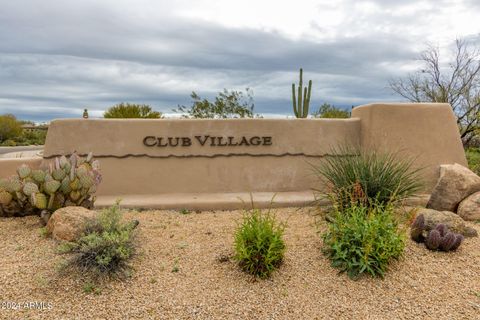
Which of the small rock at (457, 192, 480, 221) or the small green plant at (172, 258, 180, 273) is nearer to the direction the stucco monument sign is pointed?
the small green plant

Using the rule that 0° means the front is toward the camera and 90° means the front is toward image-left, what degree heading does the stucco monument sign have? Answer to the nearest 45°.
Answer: approximately 0°

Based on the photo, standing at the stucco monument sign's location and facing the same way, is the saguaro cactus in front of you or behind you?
behind

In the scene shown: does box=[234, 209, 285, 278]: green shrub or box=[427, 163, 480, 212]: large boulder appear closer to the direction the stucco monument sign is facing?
the green shrub

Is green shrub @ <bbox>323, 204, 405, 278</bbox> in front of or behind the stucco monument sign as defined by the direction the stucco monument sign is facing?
in front

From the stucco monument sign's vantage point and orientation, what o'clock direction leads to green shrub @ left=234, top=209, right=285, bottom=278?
The green shrub is roughly at 12 o'clock from the stucco monument sign.

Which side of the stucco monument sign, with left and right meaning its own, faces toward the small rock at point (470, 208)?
left

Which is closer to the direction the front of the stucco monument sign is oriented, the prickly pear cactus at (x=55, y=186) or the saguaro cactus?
the prickly pear cactus

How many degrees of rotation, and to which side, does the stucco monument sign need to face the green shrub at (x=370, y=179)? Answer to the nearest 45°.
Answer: approximately 45° to its left

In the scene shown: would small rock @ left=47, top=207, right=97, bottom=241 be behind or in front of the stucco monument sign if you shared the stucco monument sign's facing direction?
in front

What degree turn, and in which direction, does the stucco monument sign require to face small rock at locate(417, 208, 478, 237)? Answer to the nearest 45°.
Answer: approximately 45° to its left

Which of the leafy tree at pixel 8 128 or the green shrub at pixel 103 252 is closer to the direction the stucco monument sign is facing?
the green shrub

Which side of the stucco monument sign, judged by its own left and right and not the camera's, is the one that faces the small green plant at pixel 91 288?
front
